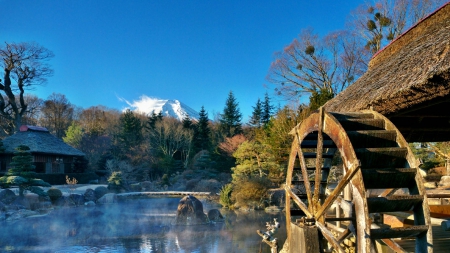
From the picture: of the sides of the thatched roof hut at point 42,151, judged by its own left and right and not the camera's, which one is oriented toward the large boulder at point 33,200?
front

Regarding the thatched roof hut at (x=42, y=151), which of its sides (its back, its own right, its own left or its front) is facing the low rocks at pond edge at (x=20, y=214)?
front

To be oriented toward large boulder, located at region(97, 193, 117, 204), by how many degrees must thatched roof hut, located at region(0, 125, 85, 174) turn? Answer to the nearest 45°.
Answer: approximately 45° to its left

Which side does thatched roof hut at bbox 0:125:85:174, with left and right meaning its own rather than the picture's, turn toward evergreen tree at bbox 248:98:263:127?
left

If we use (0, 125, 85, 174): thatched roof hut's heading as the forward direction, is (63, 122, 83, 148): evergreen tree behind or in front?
behind

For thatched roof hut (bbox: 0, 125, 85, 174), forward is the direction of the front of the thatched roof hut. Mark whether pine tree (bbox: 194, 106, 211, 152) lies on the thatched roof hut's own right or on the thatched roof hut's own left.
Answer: on the thatched roof hut's own left

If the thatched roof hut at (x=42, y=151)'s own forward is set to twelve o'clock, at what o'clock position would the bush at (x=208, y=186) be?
The bush is roughly at 10 o'clock from the thatched roof hut.

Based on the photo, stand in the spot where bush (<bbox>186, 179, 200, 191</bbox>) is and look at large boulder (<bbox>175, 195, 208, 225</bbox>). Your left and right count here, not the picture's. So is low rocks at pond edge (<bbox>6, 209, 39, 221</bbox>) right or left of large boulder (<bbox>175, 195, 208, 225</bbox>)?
right

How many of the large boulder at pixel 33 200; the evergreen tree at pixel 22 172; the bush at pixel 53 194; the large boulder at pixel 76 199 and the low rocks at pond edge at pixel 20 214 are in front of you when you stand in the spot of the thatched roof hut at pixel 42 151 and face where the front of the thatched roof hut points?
5

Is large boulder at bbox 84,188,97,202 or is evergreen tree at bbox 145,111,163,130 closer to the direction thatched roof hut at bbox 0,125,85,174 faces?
the large boulder

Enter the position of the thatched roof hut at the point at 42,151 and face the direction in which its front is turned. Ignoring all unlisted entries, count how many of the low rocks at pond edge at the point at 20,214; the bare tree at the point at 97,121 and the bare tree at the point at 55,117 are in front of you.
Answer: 1

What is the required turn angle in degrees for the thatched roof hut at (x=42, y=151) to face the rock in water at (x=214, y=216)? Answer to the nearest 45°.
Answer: approximately 45° to its left

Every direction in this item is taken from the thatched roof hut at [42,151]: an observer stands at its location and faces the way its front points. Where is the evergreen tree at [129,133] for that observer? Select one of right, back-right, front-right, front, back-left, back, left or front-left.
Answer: back-left

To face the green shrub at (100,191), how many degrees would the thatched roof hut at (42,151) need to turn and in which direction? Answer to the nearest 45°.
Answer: approximately 45° to its left

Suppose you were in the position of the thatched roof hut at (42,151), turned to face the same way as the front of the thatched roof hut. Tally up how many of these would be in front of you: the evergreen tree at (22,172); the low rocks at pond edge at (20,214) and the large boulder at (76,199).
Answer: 3
